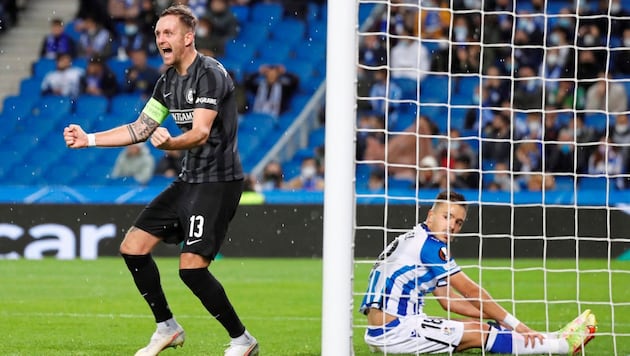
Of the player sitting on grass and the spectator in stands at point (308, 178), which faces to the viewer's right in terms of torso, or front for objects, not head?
the player sitting on grass

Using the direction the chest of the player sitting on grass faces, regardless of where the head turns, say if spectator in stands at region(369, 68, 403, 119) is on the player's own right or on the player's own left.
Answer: on the player's own left

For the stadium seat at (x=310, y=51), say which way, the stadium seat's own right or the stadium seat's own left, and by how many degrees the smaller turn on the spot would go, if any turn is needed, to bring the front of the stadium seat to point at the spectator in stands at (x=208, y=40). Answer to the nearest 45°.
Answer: approximately 90° to the stadium seat's own right

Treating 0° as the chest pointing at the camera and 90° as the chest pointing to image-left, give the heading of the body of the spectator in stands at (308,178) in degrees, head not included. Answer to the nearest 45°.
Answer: approximately 0°

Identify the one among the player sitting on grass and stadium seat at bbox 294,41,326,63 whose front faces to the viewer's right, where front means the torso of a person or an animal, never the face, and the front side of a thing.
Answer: the player sitting on grass

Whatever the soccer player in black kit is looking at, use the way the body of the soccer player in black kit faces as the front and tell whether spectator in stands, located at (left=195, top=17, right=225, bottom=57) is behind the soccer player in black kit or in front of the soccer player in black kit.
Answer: behind

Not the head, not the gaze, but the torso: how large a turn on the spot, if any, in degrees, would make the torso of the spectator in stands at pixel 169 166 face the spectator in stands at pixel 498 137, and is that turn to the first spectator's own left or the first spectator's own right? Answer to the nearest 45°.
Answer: approximately 45° to the first spectator's own left

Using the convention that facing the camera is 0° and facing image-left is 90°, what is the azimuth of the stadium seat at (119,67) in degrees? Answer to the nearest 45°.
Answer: approximately 0°
